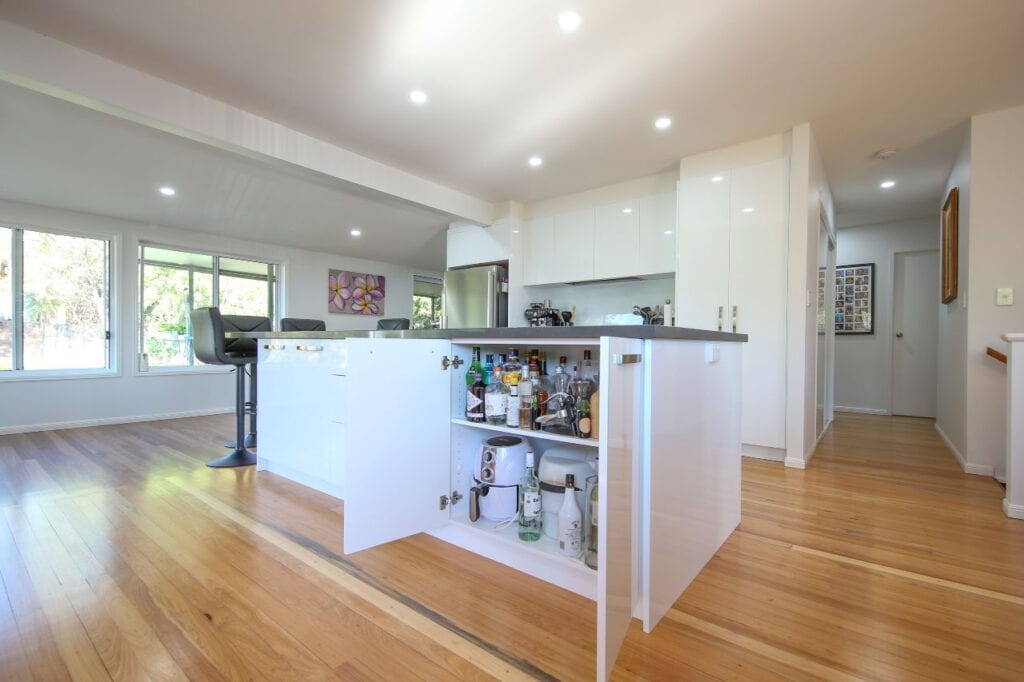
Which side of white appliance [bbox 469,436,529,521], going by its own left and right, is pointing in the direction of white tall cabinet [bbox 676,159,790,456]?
back

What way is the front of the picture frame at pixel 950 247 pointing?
to the viewer's left

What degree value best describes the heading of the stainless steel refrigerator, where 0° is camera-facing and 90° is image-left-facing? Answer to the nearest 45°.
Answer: approximately 45°

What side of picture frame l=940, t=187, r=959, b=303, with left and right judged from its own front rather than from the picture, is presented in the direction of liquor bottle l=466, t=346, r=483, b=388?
left

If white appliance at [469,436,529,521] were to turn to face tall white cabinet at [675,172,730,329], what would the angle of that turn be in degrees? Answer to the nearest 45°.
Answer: approximately 180°

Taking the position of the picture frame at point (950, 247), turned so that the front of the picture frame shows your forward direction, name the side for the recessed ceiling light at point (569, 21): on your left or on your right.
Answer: on your left

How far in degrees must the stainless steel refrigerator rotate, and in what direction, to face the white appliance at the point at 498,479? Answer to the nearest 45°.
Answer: approximately 45° to its left

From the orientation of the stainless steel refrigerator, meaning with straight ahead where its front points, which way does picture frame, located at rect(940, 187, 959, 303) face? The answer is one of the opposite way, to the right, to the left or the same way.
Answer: to the right

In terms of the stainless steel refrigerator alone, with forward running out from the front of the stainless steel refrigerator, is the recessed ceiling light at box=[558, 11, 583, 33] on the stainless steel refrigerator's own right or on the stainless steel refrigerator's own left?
on the stainless steel refrigerator's own left
